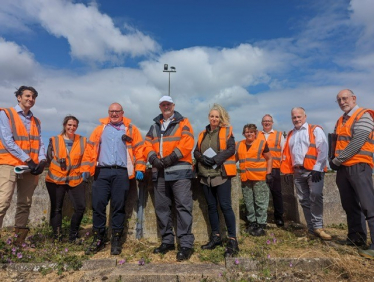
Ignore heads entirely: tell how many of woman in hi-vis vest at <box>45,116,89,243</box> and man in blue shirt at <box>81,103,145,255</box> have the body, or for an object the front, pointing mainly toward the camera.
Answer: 2

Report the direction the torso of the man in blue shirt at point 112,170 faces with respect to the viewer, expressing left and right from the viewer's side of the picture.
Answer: facing the viewer

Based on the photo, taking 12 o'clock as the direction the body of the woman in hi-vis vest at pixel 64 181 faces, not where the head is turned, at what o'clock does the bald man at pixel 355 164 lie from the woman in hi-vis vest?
The bald man is roughly at 10 o'clock from the woman in hi-vis vest.

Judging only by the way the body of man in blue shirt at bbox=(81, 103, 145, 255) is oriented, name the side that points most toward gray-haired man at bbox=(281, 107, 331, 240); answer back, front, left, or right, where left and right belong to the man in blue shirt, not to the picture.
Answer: left

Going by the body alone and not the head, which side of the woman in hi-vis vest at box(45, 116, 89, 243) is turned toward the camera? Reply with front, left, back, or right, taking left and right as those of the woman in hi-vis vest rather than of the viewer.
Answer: front

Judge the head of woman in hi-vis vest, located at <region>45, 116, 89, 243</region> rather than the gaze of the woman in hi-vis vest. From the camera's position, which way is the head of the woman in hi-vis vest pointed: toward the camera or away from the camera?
toward the camera

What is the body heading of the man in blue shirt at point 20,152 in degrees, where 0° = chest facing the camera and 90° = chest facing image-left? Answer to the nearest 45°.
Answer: approximately 315°

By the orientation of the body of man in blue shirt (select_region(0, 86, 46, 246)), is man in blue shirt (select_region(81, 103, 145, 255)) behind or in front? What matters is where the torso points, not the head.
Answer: in front

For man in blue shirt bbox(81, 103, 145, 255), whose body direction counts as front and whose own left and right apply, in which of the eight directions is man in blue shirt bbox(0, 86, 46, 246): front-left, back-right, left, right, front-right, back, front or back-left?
right

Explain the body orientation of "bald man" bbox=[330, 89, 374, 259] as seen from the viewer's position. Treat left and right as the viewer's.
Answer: facing the viewer and to the left of the viewer
